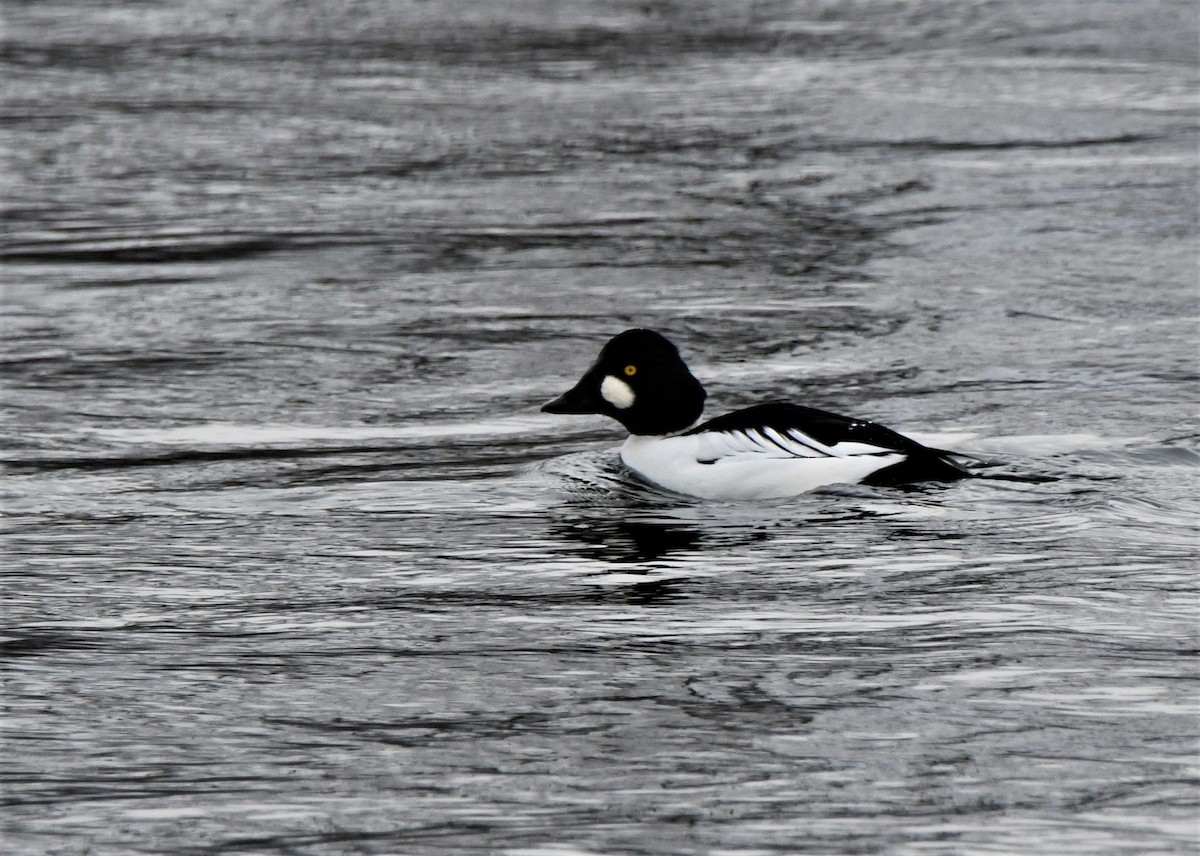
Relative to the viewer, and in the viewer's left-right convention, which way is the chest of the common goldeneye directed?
facing to the left of the viewer
